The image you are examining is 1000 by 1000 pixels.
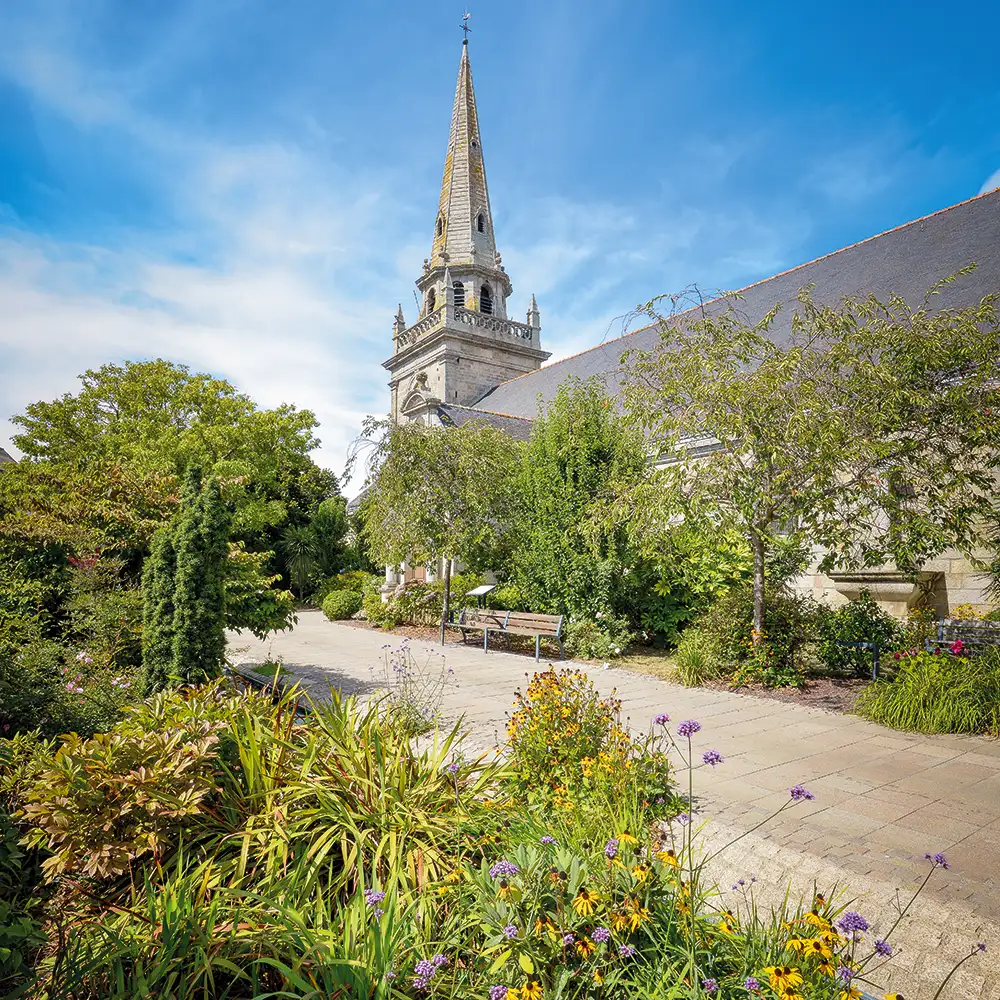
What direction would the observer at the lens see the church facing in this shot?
facing away from the viewer and to the left of the viewer

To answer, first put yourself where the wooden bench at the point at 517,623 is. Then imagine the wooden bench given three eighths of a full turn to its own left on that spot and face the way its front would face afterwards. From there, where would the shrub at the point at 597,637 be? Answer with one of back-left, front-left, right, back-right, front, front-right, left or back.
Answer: front

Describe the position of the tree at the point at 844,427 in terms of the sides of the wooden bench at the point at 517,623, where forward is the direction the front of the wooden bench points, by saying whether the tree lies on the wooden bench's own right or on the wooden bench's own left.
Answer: on the wooden bench's own left
